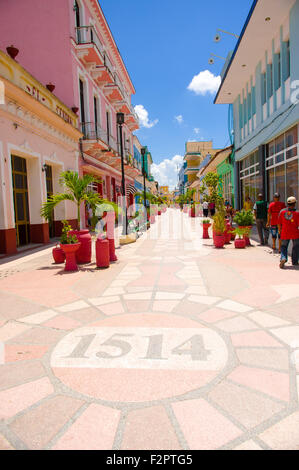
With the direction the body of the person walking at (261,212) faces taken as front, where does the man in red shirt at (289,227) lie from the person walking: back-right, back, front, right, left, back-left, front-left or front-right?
back

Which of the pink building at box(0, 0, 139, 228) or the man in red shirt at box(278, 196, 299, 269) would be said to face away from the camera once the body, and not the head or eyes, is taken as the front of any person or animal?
the man in red shirt

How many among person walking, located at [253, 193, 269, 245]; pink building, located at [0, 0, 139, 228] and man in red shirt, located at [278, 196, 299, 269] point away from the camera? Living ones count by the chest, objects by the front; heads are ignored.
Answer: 2

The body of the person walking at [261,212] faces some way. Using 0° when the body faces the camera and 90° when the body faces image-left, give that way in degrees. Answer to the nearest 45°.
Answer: approximately 180°

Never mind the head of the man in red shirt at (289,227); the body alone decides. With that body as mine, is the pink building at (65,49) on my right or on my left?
on my left

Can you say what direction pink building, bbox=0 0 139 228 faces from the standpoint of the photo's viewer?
facing to the right of the viewer

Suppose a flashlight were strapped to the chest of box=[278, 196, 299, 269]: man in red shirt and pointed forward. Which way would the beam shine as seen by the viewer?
away from the camera
